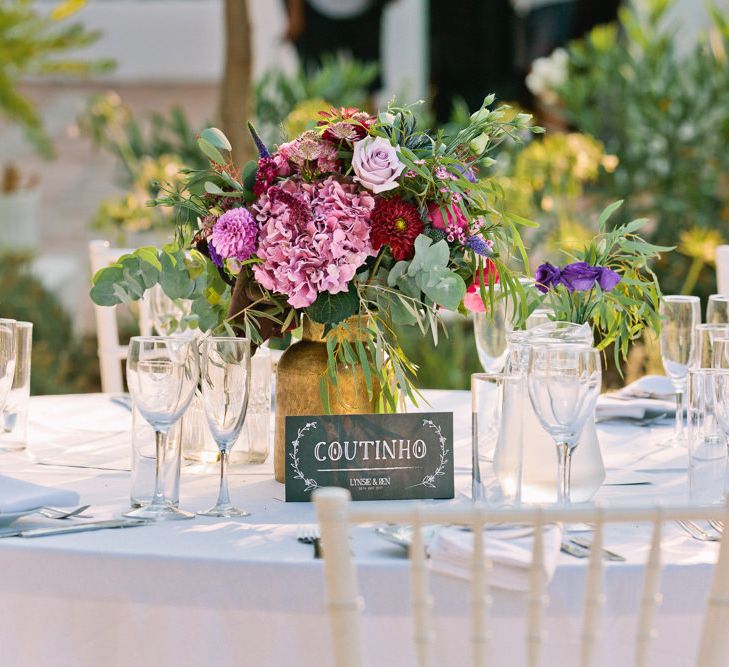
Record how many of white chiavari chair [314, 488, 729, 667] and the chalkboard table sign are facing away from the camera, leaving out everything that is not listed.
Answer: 1

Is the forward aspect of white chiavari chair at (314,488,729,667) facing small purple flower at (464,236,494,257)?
yes

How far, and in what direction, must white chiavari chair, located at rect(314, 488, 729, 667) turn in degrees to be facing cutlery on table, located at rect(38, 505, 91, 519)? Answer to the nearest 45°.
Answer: approximately 45° to its left

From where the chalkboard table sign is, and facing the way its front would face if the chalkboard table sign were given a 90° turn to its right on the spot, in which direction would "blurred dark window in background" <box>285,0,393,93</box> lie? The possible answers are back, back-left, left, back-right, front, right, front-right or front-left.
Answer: right

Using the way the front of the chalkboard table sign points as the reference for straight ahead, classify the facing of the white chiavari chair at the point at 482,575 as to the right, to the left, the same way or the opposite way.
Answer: the opposite way

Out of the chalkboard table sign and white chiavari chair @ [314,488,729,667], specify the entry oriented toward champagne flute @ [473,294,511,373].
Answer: the white chiavari chair

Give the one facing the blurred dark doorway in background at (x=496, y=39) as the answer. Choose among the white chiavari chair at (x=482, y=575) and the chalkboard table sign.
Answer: the white chiavari chair

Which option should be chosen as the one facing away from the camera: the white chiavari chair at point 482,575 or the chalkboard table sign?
the white chiavari chair

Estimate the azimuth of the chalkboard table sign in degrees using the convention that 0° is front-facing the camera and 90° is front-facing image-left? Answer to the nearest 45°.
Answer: approximately 0°

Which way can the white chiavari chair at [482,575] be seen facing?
away from the camera
